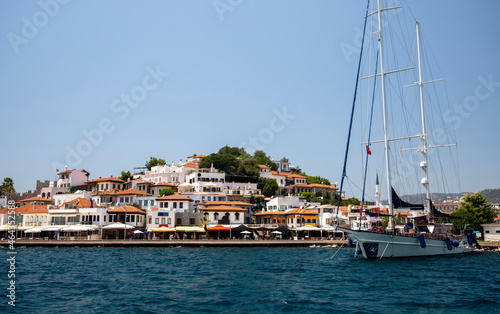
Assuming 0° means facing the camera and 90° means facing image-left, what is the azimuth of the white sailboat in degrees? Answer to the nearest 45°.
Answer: approximately 45°
